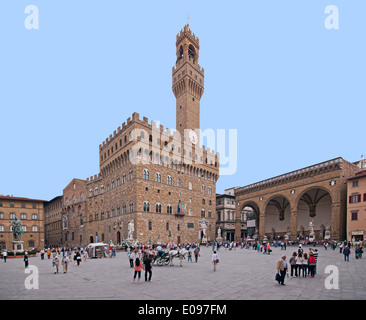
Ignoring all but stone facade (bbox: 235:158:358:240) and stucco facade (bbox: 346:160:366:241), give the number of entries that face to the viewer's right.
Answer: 0

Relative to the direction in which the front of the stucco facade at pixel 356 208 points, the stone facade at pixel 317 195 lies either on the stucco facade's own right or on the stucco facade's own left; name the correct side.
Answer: on the stucco facade's own right

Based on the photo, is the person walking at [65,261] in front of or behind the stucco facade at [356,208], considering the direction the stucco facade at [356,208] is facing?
in front

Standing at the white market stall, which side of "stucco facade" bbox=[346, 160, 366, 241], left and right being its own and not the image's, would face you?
front

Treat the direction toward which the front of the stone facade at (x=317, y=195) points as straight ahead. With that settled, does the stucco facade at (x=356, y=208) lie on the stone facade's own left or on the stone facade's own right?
on the stone facade's own left

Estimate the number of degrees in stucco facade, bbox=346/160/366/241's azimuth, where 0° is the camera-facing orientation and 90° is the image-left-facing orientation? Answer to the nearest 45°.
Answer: approximately 45°

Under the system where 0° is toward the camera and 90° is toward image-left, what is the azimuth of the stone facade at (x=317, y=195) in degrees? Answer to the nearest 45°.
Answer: approximately 45°

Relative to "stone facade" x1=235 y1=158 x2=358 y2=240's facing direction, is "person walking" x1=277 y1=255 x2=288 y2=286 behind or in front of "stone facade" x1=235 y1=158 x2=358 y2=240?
in front

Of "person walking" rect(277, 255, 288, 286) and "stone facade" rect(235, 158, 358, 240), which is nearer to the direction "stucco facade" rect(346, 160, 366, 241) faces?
the person walking
